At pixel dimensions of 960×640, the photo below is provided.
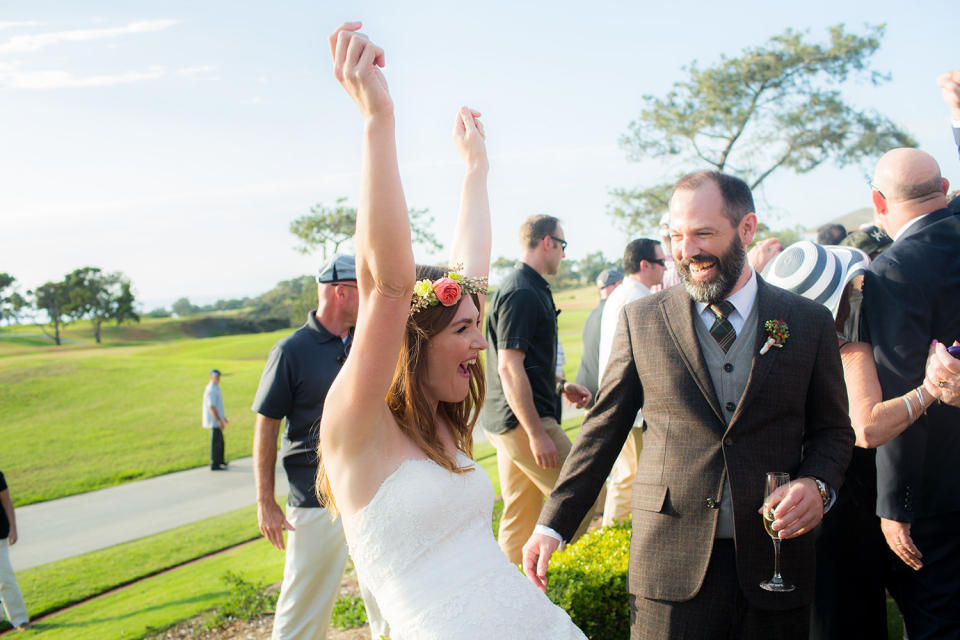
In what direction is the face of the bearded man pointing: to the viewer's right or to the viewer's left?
to the viewer's left

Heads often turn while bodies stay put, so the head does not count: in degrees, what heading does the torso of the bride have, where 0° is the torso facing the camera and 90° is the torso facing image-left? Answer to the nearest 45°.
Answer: approximately 315°

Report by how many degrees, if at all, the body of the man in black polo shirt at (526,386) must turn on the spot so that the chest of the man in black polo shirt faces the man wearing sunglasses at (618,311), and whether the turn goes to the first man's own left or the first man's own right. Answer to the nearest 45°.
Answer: approximately 45° to the first man's own left

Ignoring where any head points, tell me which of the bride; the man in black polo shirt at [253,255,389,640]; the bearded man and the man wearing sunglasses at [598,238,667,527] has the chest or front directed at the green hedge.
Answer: the man in black polo shirt

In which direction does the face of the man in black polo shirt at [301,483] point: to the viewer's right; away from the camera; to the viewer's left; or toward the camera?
to the viewer's right
